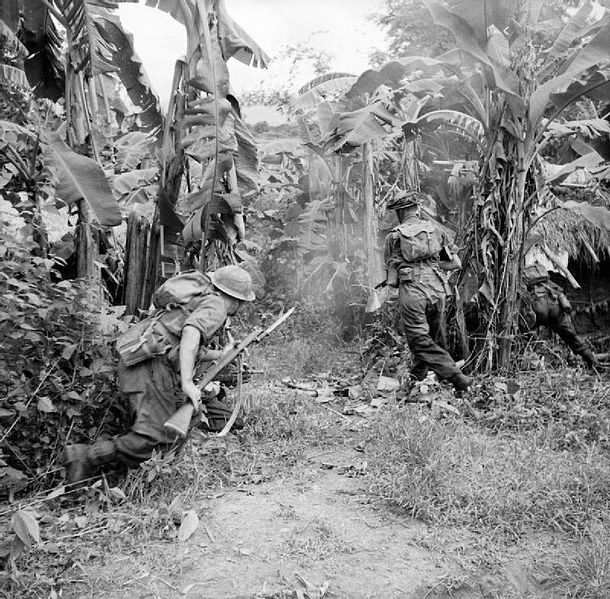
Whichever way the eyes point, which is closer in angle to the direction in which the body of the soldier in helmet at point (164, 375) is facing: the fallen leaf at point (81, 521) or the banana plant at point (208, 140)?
the banana plant

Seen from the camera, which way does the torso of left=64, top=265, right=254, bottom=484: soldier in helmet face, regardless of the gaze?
to the viewer's right

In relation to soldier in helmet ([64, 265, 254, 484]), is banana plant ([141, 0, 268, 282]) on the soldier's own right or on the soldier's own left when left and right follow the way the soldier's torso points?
on the soldier's own left

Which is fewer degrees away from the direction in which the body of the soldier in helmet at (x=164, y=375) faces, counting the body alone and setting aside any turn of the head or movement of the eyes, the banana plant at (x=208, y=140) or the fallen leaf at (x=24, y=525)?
the banana plant

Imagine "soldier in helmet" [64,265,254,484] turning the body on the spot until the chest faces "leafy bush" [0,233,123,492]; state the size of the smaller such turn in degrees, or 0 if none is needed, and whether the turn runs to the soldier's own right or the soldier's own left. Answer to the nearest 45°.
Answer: approximately 180°

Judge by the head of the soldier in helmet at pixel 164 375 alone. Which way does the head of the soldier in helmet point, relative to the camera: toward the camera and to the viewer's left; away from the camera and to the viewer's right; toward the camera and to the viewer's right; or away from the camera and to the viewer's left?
away from the camera and to the viewer's right

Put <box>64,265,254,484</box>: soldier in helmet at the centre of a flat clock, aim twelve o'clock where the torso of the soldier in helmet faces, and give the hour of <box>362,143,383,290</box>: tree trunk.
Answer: The tree trunk is roughly at 10 o'clock from the soldier in helmet.
